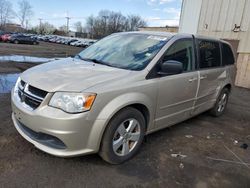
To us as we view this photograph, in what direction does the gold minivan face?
facing the viewer and to the left of the viewer
